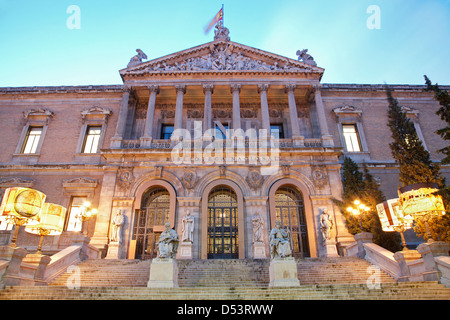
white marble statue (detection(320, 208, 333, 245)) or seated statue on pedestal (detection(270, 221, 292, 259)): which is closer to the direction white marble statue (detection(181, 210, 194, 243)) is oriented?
the seated statue on pedestal

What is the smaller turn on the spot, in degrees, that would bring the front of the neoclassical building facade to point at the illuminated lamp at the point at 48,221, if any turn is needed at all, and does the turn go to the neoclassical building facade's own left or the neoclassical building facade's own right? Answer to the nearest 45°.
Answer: approximately 45° to the neoclassical building facade's own right

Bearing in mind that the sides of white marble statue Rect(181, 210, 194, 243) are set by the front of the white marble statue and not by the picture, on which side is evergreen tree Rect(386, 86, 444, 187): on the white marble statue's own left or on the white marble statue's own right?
on the white marble statue's own left

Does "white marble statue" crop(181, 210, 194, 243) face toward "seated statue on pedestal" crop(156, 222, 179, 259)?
yes

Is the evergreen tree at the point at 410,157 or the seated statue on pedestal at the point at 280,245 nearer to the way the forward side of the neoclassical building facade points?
the seated statue on pedestal

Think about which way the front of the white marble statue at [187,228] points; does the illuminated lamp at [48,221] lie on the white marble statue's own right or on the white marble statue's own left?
on the white marble statue's own right

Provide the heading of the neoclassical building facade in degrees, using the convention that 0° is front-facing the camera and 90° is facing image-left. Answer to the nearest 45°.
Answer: approximately 0°

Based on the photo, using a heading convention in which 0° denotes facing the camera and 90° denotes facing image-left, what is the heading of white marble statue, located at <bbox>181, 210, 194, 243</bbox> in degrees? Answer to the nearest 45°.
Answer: approximately 0°
